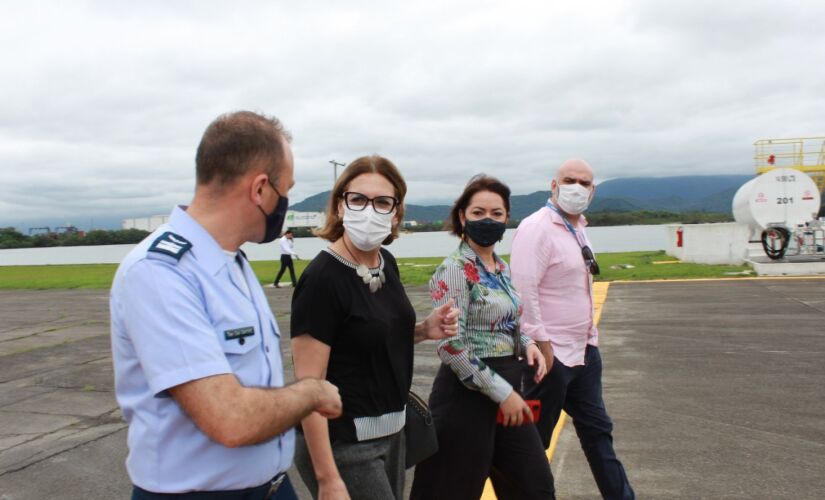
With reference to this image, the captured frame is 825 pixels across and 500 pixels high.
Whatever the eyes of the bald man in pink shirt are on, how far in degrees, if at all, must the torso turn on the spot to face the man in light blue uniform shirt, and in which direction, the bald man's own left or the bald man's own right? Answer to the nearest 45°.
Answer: approximately 45° to the bald man's own right

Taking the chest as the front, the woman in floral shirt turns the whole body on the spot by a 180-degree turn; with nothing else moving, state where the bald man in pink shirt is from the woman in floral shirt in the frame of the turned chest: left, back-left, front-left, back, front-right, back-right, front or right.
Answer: right

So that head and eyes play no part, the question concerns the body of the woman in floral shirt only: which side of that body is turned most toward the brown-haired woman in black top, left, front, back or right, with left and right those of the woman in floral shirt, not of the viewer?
right

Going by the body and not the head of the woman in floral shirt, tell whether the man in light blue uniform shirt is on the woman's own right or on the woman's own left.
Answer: on the woman's own right

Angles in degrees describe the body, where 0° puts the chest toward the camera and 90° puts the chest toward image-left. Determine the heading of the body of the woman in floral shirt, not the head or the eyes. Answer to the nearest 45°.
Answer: approximately 315°

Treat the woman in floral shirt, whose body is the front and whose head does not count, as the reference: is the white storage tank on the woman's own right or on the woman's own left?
on the woman's own left

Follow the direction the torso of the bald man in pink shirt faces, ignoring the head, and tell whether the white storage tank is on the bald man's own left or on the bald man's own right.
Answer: on the bald man's own left

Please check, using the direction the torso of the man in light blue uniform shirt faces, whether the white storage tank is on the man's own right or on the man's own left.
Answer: on the man's own left

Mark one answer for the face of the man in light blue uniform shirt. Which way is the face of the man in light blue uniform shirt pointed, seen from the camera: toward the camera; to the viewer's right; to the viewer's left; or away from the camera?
to the viewer's right
